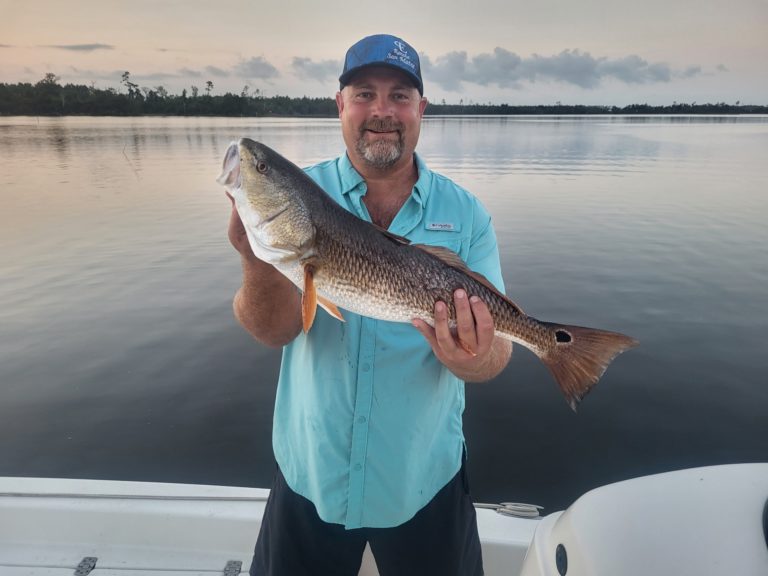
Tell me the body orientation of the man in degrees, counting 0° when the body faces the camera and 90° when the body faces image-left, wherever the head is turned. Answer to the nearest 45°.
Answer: approximately 0°
